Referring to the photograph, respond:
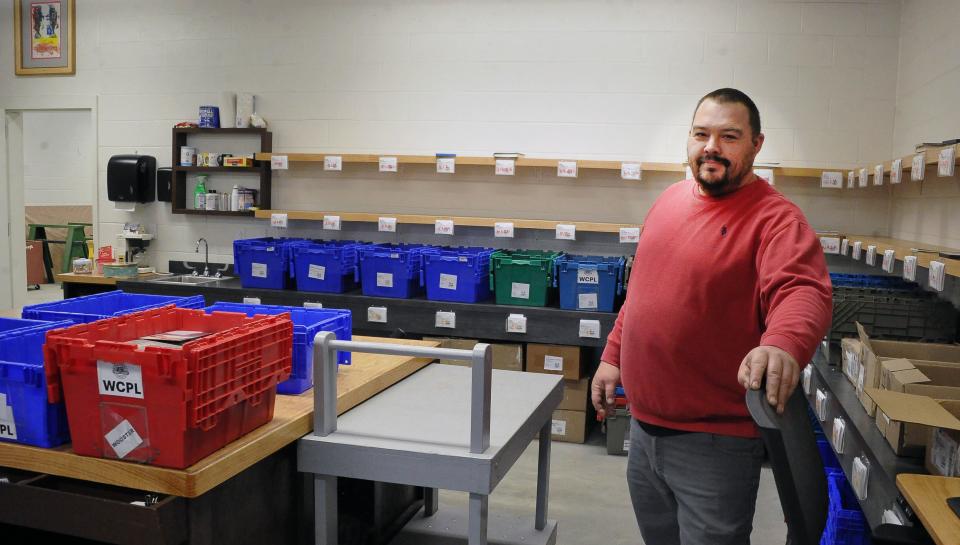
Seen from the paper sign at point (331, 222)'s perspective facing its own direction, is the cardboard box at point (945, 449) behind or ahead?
ahead

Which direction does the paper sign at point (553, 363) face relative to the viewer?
toward the camera

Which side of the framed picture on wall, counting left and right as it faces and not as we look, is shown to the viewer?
front

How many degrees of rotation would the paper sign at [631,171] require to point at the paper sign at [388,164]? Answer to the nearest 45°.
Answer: approximately 90° to its right

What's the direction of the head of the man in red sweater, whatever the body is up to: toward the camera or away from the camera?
toward the camera

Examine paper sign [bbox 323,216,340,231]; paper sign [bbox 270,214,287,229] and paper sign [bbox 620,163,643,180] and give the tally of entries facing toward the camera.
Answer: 3

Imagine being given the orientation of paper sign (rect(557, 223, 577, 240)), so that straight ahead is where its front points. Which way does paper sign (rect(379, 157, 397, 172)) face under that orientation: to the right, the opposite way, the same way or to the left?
the same way

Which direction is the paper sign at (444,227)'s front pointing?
toward the camera

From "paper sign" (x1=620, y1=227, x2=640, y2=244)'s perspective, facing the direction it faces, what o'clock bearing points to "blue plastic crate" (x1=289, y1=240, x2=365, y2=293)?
The blue plastic crate is roughly at 3 o'clock from the paper sign.

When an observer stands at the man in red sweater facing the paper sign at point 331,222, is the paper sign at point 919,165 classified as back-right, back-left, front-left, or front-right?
front-right

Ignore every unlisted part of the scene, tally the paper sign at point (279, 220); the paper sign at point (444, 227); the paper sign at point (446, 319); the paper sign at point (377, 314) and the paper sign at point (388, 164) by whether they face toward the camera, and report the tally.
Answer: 5

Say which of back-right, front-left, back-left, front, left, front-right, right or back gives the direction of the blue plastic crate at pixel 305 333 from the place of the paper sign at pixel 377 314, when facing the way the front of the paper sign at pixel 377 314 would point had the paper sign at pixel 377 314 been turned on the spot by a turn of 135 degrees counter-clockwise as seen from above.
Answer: back-right

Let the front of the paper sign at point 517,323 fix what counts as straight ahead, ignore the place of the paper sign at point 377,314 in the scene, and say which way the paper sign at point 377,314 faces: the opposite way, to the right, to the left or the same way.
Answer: the same way

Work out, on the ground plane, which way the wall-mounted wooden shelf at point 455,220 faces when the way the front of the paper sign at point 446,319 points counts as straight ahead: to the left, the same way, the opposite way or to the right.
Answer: the same way
